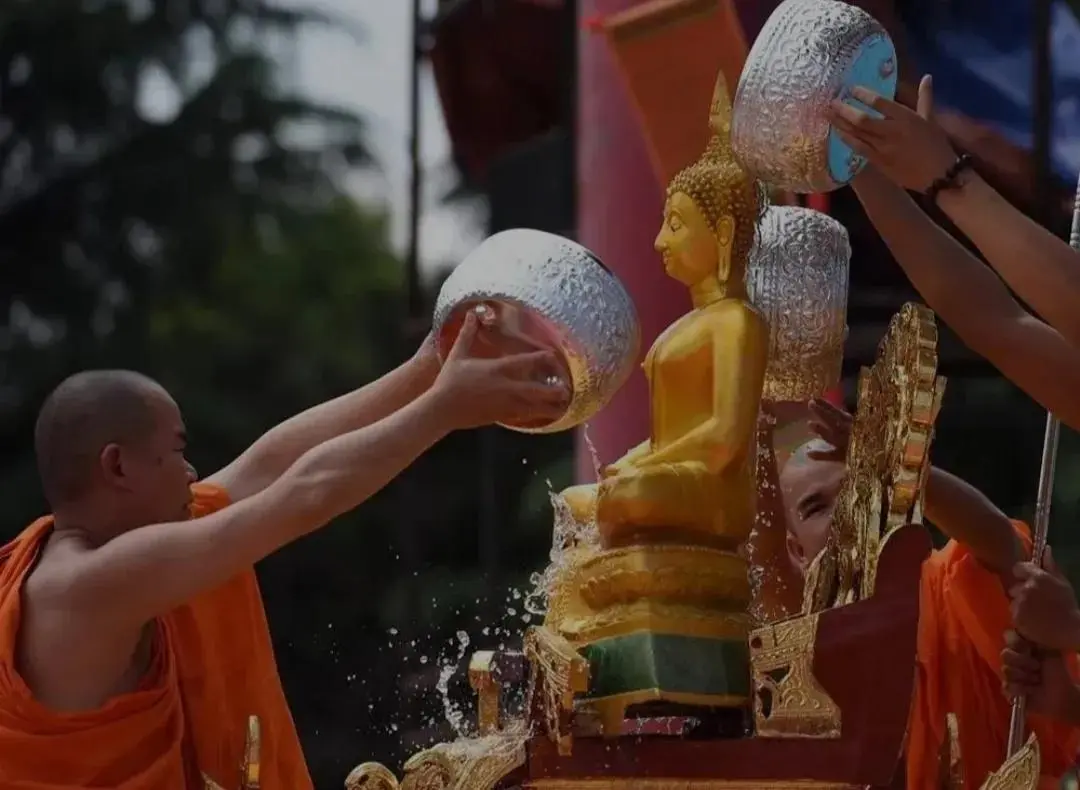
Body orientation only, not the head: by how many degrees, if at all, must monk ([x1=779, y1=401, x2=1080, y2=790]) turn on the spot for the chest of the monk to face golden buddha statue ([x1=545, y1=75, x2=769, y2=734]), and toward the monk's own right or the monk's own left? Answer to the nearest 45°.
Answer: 0° — they already face it

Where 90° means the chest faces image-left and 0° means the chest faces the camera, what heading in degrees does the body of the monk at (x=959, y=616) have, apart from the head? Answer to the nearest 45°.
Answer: approximately 45°

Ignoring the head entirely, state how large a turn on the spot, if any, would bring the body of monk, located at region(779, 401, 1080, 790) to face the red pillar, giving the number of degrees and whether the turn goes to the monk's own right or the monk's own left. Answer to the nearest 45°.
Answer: approximately 90° to the monk's own right

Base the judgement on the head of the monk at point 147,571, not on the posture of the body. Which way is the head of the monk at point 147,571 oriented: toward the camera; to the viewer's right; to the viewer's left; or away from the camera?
to the viewer's right

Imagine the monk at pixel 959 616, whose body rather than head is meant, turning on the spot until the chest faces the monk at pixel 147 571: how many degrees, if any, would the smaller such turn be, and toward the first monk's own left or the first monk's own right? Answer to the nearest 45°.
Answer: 0° — they already face them

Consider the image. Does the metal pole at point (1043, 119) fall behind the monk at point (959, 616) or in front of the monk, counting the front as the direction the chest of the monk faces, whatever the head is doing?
behind

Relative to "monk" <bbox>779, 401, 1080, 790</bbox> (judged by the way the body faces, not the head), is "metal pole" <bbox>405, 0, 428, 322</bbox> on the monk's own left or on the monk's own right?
on the monk's own right

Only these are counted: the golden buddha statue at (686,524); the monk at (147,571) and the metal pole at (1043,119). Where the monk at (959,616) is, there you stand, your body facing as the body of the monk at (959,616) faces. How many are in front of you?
2
